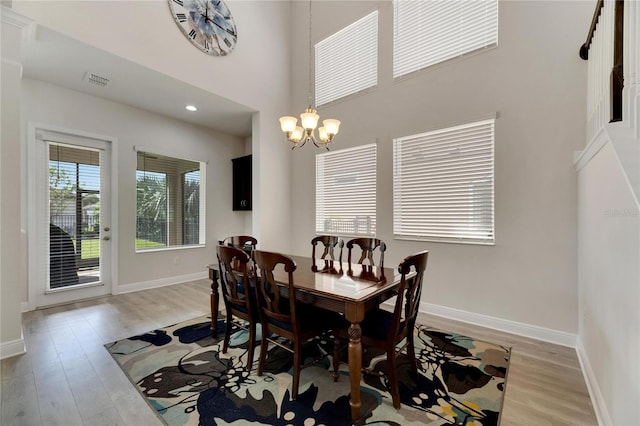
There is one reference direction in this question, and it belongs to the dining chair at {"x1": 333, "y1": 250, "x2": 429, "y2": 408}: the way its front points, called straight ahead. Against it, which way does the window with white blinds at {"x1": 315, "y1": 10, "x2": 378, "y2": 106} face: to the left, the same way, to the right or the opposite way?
to the left

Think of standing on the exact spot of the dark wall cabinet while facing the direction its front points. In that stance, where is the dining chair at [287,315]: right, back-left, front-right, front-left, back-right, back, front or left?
front-left

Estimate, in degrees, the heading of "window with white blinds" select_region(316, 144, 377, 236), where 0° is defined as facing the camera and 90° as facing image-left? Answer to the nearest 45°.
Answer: approximately 45°

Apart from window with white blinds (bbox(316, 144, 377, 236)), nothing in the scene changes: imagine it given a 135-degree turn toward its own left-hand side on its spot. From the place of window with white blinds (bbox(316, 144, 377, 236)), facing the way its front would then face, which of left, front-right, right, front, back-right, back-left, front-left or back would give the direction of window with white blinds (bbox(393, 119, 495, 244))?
front-right

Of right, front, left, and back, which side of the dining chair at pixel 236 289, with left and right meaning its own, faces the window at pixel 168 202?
left

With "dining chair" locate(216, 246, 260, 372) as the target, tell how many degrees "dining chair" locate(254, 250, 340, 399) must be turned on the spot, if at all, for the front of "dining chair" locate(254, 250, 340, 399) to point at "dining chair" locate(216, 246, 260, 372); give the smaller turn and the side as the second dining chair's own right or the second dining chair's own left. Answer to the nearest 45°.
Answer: approximately 90° to the second dining chair's own left

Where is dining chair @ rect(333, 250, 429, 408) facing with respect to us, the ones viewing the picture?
facing away from the viewer and to the left of the viewer
